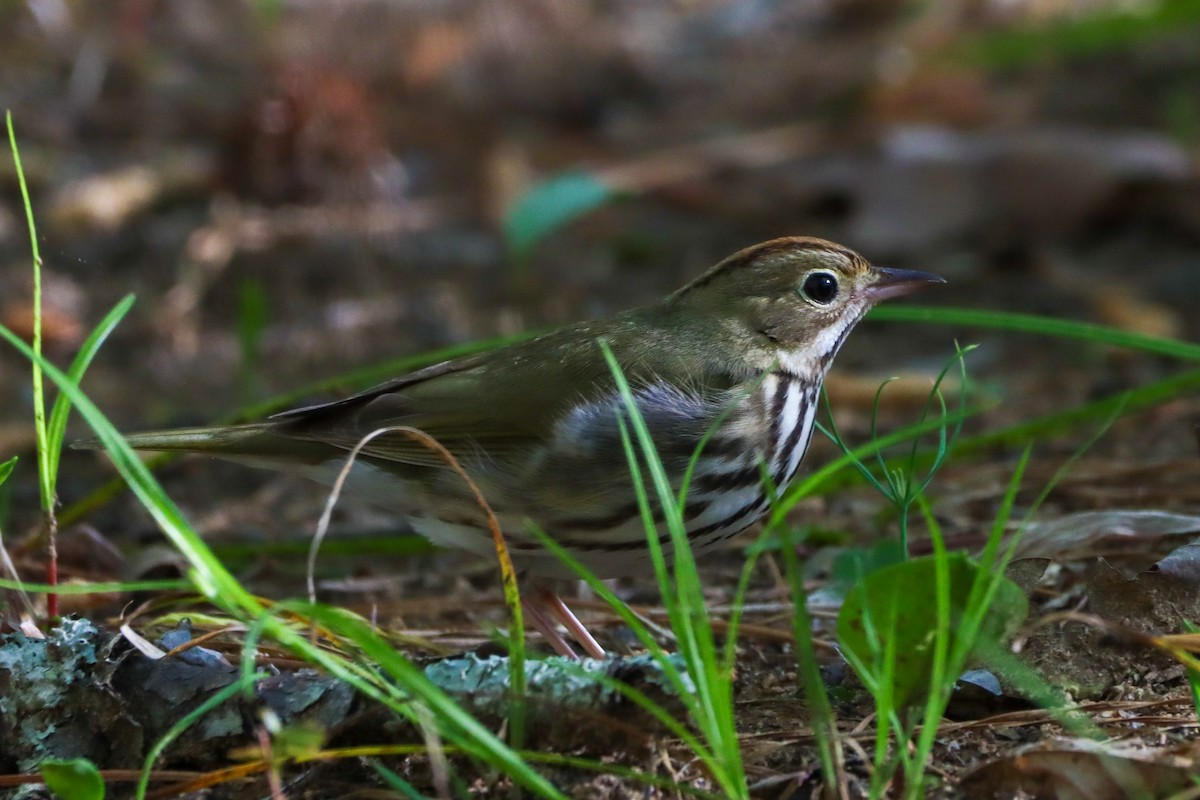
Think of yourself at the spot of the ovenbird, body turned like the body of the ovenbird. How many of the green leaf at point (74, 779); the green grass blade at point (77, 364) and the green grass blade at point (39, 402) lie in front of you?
0

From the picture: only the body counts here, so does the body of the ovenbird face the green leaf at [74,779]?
no

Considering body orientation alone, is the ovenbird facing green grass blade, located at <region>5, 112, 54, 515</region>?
no

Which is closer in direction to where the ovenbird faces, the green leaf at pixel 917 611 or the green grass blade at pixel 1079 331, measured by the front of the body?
the green grass blade

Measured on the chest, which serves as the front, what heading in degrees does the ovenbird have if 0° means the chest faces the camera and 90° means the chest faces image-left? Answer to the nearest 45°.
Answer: approximately 270°

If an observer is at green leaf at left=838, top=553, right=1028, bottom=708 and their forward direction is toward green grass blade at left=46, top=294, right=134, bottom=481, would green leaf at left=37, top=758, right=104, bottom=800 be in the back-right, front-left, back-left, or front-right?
front-left

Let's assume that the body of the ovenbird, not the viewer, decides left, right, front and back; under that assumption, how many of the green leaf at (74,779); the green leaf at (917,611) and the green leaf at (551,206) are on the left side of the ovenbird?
1

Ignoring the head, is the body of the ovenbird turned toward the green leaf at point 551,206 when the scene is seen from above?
no

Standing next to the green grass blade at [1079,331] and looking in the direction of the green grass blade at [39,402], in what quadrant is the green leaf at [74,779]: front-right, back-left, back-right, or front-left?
front-left

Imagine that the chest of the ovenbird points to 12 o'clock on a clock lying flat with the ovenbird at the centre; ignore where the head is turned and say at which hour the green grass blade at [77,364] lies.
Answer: The green grass blade is roughly at 5 o'clock from the ovenbird.

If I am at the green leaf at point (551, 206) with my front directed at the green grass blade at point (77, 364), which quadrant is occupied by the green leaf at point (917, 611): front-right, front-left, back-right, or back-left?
front-left

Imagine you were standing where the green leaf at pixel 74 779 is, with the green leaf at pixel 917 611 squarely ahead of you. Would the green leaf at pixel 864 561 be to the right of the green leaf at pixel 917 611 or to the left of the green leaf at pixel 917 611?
left

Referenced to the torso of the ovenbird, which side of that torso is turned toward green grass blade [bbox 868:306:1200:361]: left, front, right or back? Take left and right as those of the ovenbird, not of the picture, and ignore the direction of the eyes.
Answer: front
